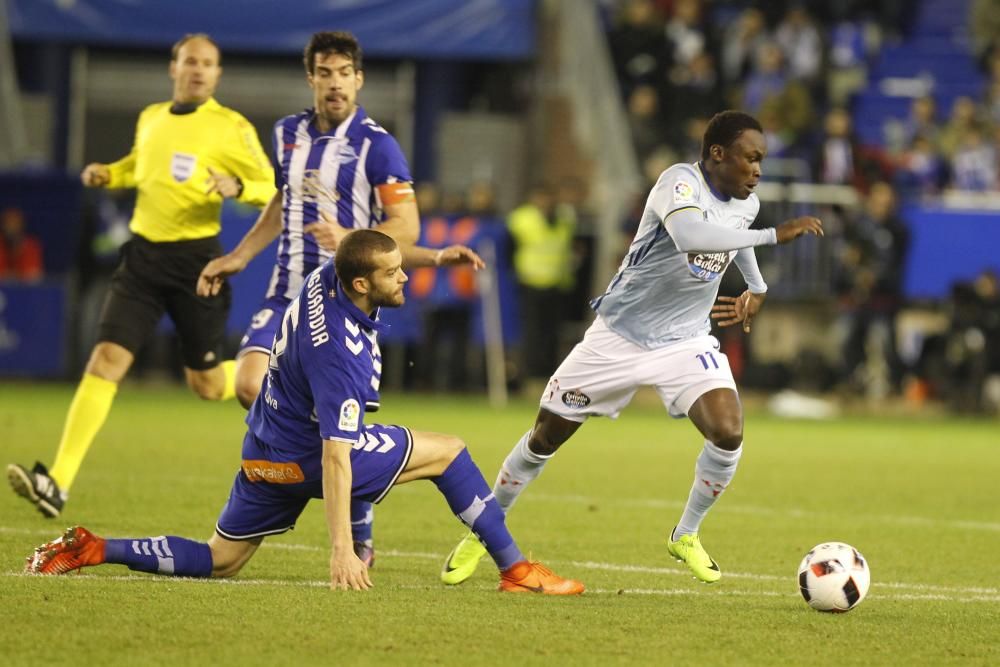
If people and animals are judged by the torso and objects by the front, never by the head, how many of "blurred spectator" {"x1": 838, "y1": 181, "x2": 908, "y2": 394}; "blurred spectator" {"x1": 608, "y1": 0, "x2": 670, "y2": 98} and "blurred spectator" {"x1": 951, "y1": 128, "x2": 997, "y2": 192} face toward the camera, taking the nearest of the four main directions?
3

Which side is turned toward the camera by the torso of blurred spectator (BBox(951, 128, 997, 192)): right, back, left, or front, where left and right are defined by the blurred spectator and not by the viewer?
front

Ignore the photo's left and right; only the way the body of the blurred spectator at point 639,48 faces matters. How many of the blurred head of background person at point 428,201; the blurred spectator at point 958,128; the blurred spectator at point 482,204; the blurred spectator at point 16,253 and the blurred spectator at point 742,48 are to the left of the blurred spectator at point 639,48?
2

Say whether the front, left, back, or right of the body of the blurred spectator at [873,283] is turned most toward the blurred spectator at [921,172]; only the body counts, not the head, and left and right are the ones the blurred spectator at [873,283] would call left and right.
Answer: back

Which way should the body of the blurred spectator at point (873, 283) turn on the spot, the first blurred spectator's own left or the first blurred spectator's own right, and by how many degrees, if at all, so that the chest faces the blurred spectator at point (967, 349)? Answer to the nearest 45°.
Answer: approximately 90° to the first blurred spectator's own left

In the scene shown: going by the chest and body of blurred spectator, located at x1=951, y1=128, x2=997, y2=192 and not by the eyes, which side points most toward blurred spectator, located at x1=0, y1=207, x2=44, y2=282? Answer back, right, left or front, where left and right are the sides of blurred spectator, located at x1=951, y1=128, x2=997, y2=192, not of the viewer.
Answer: right

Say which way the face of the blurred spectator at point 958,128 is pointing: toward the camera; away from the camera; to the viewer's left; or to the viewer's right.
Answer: toward the camera

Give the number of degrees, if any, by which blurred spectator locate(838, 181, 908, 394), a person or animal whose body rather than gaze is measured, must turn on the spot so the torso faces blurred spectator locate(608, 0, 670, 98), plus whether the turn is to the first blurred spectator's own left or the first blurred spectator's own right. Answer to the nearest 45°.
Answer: approximately 135° to the first blurred spectator's own right

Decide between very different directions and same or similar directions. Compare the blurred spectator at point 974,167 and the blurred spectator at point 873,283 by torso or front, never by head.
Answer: same or similar directions

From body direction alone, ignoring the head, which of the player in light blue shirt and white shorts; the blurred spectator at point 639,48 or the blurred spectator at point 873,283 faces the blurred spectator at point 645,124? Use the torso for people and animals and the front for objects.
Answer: the blurred spectator at point 639,48

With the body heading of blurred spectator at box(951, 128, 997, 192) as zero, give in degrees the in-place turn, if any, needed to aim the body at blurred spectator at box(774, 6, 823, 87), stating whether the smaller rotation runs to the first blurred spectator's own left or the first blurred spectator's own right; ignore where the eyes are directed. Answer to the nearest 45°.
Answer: approximately 135° to the first blurred spectator's own right

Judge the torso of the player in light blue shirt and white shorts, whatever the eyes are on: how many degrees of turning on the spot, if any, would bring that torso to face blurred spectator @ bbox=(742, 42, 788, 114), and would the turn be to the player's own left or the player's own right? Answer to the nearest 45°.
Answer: approximately 135° to the player's own left

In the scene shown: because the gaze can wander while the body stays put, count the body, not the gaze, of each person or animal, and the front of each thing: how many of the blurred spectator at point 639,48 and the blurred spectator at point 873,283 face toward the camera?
2

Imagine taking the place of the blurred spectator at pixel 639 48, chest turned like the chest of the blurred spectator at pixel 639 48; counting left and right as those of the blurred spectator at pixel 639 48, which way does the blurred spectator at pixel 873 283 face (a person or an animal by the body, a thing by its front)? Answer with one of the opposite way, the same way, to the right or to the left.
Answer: the same way

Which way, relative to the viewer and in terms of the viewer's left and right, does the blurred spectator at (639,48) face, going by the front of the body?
facing the viewer

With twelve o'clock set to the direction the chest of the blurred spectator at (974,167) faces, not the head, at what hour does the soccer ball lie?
The soccer ball is roughly at 12 o'clock from the blurred spectator.
